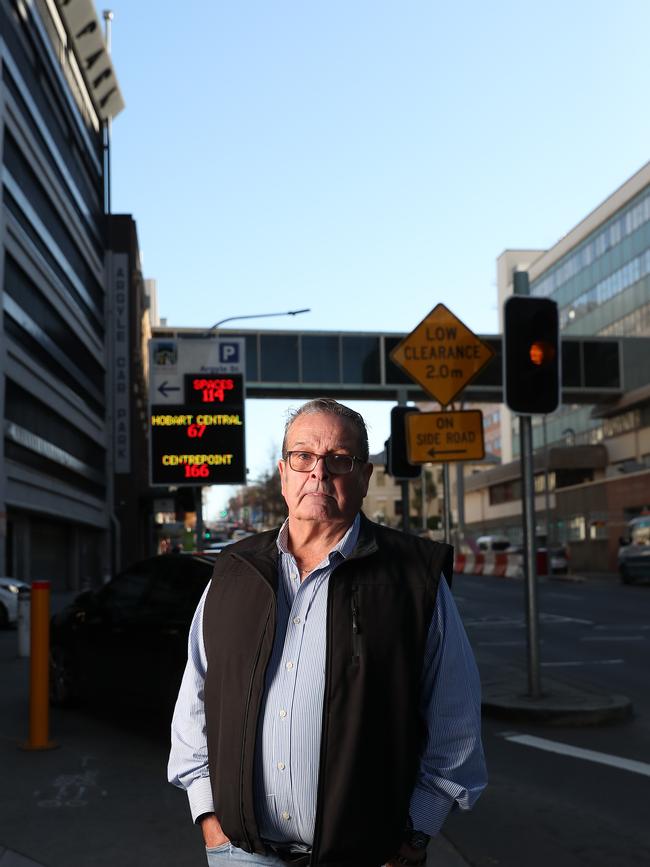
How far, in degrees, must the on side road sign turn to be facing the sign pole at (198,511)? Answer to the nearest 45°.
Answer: approximately 135° to its right

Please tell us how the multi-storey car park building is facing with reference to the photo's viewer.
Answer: facing to the right of the viewer

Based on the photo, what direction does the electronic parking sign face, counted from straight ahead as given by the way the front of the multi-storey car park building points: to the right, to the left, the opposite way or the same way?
to the right

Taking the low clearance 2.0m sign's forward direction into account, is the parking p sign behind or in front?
behind

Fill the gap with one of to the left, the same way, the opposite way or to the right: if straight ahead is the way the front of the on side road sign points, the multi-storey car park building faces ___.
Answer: to the left
